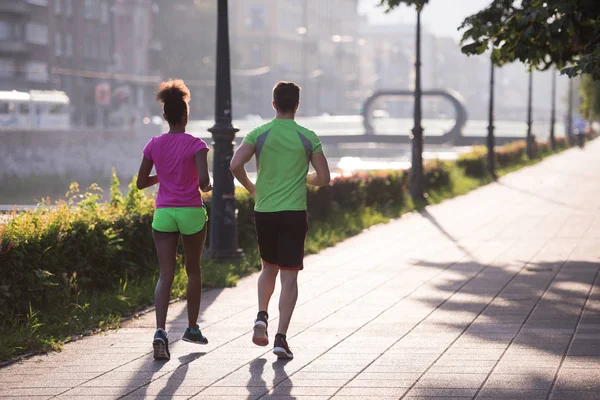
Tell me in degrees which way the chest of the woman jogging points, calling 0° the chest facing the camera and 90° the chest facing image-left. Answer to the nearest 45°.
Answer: approximately 180°

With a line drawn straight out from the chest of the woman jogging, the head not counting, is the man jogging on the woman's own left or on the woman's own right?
on the woman's own right

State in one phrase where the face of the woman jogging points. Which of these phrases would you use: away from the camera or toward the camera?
away from the camera

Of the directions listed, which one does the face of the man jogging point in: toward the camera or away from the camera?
away from the camera

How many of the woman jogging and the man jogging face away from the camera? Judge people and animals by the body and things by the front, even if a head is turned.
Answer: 2

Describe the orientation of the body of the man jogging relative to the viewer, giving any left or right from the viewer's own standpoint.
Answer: facing away from the viewer

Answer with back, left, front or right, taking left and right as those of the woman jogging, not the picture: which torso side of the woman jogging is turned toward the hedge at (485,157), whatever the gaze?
front

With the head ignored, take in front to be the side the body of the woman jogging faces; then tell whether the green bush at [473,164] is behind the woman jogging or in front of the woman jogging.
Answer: in front

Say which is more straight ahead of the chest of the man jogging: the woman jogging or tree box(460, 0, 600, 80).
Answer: the tree

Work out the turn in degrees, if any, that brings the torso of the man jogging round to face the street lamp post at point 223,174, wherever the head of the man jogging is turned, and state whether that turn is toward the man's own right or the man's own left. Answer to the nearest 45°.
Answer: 0° — they already face it

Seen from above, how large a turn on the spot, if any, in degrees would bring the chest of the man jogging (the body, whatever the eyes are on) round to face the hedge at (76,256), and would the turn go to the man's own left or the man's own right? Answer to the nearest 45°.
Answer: approximately 45° to the man's own left

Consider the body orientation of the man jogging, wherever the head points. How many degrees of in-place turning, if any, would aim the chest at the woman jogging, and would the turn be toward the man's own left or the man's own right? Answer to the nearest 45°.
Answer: approximately 90° to the man's own left

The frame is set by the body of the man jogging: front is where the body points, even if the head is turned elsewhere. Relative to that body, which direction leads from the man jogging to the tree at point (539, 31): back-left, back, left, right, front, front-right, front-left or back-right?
front-right

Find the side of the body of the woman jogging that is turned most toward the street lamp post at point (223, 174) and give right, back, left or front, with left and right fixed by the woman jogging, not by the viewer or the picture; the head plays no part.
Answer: front
